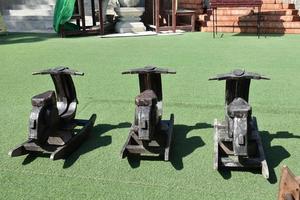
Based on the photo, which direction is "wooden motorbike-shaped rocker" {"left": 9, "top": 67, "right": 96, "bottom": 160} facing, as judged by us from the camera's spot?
facing away from the viewer and to the right of the viewer

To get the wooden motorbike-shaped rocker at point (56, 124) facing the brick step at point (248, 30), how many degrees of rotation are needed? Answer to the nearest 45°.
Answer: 0° — it already faces it

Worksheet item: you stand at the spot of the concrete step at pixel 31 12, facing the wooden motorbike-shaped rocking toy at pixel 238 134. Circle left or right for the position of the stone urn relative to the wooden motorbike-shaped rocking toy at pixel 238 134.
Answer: left

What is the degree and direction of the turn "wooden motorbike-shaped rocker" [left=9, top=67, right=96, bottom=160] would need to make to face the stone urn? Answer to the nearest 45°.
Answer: approximately 45° to its left

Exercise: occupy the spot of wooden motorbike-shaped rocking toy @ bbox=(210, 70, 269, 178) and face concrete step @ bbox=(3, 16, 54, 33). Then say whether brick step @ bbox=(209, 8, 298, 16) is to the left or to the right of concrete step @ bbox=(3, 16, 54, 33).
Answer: right

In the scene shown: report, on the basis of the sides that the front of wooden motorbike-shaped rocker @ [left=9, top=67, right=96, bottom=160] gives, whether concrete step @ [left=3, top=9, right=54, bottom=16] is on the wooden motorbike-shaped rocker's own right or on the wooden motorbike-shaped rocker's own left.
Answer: on the wooden motorbike-shaped rocker's own left

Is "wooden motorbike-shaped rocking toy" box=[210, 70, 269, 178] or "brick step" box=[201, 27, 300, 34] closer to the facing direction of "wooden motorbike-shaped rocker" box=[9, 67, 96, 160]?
the brick step

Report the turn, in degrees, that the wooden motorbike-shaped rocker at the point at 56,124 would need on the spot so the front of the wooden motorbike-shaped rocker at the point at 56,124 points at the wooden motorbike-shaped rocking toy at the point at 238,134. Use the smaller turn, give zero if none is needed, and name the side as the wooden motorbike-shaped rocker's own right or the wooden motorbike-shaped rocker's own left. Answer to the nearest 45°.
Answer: approximately 90° to the wooden motorbike-shaped rocker's own right
